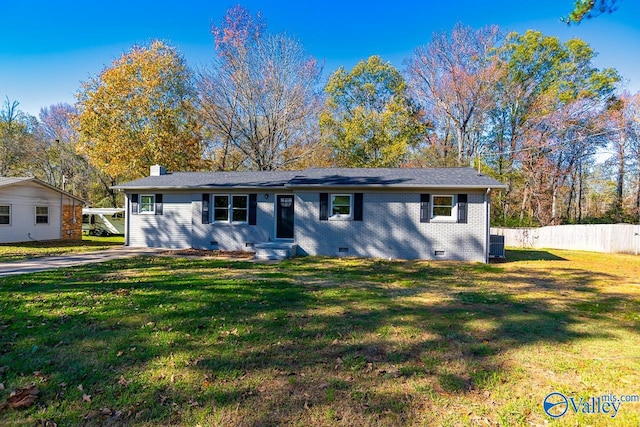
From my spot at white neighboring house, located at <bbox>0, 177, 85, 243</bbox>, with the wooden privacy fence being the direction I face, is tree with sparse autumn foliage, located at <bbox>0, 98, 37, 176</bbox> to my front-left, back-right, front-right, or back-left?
back-left

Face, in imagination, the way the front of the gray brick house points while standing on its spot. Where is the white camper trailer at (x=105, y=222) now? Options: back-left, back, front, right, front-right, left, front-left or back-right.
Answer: back-right

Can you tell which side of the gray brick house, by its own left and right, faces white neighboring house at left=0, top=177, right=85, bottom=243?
right

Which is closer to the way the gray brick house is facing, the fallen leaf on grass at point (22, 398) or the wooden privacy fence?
the fallen leaf on grass

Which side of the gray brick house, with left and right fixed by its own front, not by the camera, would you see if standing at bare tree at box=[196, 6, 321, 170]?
back

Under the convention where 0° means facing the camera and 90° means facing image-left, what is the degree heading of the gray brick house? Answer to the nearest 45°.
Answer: approximately 0°

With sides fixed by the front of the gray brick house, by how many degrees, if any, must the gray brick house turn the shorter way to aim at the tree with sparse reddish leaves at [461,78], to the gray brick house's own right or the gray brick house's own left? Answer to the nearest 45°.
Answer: approximately 135° to the gray brick house's own left

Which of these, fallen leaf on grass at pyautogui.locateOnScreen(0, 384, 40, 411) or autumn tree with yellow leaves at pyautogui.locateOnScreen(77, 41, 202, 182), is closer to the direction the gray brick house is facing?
the fallen leaf on grass
